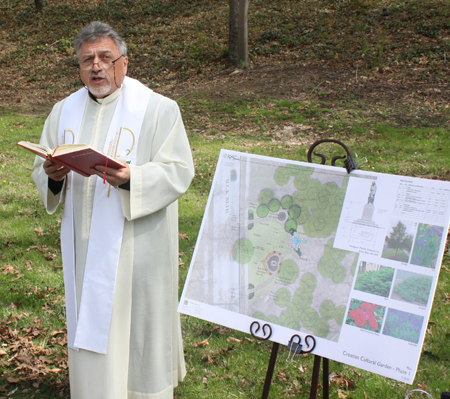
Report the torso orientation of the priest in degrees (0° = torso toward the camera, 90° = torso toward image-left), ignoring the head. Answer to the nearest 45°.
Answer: approximately 45°

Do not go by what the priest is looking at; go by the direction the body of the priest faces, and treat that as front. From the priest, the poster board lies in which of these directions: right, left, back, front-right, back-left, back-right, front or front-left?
left
